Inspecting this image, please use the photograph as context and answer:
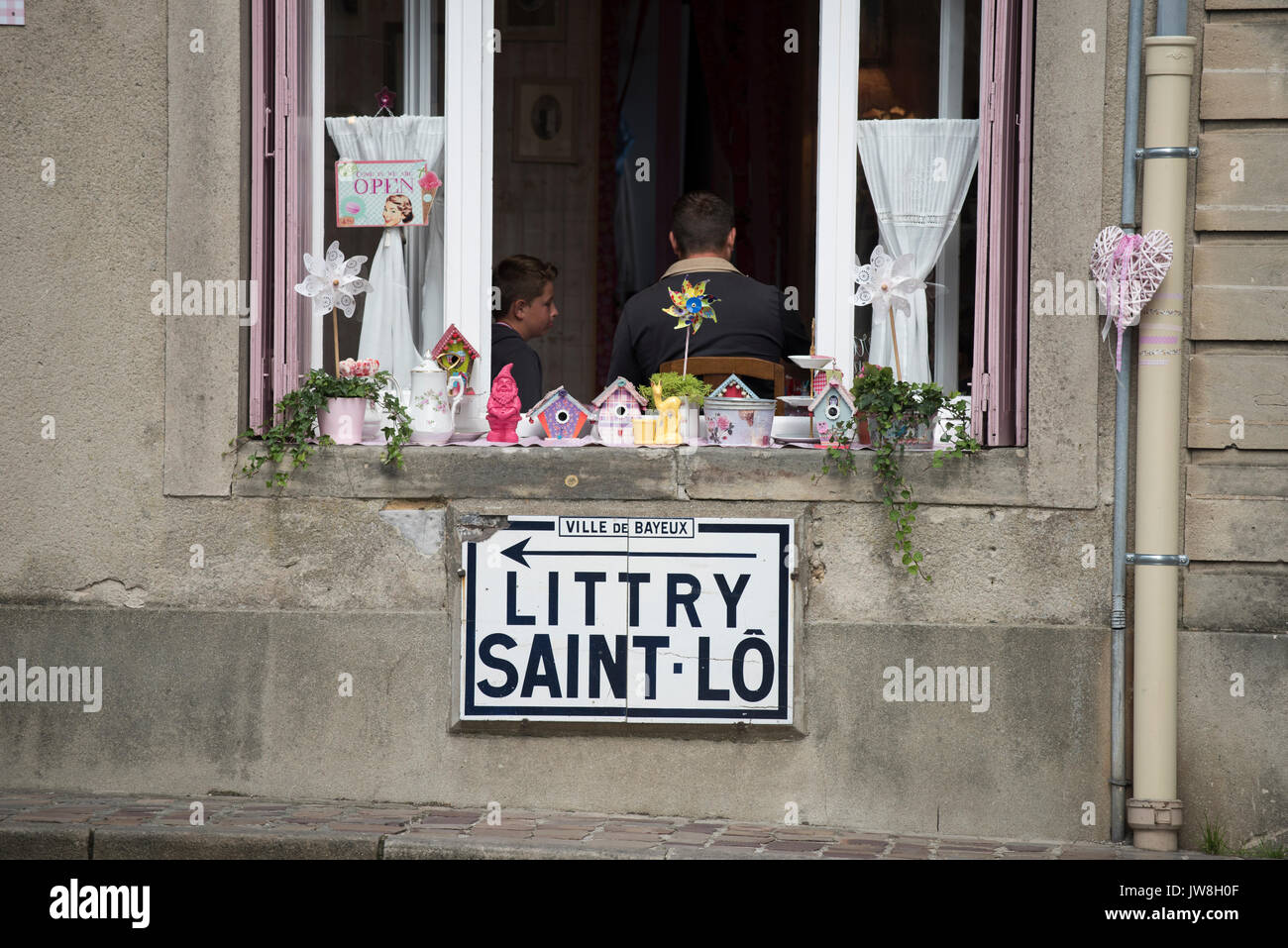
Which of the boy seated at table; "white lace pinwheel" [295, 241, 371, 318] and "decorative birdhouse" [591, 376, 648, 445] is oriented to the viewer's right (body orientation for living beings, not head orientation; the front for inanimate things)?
the boy seated at table

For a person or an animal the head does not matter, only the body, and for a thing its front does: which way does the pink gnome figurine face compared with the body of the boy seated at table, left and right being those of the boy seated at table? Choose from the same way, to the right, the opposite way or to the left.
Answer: to the right

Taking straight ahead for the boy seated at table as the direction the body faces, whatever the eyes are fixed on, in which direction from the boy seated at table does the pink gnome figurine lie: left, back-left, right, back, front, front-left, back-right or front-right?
right

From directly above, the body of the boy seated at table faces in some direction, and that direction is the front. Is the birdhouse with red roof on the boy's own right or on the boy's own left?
on the boy's own right

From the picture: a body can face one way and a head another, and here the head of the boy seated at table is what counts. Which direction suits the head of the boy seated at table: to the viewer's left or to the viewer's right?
to the viewer's right

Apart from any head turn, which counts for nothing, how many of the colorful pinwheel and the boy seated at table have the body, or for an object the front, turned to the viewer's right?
1

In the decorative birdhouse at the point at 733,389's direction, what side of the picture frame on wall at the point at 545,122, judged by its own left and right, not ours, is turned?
front

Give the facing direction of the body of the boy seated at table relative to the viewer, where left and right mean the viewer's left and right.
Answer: facing to the right of the viewer

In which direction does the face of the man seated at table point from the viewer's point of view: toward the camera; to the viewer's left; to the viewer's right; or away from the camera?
away from the camera
